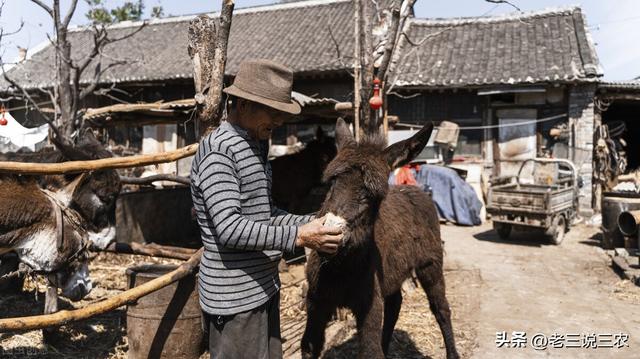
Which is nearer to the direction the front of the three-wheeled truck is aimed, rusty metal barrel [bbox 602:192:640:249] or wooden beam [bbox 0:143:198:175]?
the rusty metal barrel

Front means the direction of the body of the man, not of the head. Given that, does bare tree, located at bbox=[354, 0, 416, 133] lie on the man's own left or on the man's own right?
on the man's own left

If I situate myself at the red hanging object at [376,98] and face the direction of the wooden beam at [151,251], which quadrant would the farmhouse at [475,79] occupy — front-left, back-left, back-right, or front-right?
back-right

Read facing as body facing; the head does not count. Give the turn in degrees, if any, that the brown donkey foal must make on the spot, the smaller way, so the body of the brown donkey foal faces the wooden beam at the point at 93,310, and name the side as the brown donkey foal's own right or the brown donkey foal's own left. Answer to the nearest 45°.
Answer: approximately 45° to the brown donkey foal's own right

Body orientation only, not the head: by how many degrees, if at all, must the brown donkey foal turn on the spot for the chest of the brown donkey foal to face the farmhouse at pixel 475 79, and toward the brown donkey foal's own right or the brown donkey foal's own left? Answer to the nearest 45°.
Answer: approximately 135° to the brown donkey foal's own right

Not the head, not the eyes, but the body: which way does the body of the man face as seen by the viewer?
to the viewer's right
